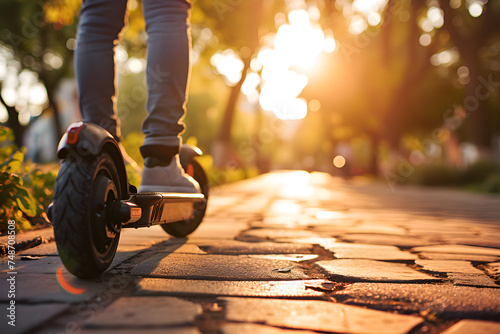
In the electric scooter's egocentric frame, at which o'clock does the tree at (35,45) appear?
The tree is roughly at 10 o'clock from the electric scooter.

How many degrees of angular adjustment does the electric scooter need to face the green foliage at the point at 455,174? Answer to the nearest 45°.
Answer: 0° — it already faces it

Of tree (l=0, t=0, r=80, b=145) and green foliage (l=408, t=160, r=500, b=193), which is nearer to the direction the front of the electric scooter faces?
the green foliage

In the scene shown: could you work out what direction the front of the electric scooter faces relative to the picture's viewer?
facing away from the viewer and to the right of the viewer

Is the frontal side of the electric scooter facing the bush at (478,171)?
yes
